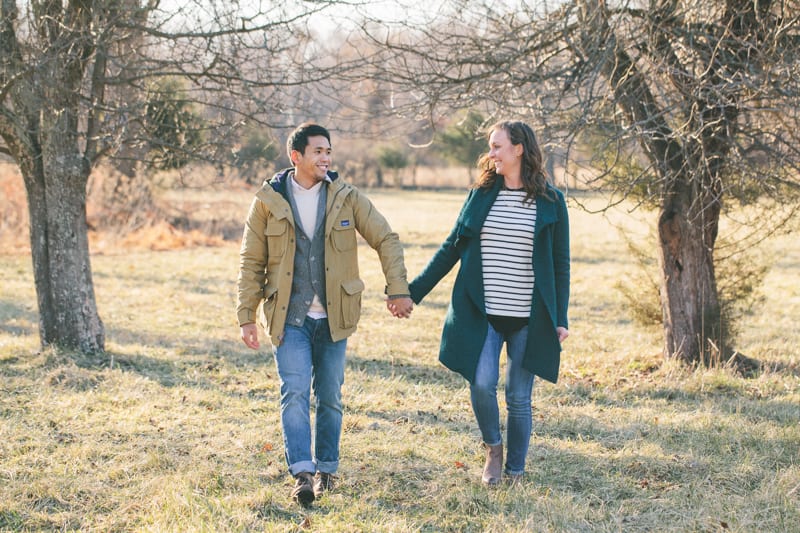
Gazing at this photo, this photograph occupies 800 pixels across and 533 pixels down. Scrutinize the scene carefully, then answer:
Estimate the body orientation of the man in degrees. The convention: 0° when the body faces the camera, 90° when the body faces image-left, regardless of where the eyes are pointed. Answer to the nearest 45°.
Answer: approximately 0°

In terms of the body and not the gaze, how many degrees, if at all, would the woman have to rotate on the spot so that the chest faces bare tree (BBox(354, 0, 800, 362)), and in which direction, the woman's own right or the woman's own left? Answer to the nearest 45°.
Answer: approximately 135° to the woman's own left

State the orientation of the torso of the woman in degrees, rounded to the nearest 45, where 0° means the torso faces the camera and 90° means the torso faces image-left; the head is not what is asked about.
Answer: approximately 0°

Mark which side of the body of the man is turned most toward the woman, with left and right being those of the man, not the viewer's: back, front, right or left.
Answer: left

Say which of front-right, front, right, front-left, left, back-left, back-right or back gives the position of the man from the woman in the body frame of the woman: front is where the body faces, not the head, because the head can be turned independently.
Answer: right

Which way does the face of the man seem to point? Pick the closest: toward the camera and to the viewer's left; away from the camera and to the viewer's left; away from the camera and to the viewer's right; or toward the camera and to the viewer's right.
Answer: toward the camera and to the viewer's right

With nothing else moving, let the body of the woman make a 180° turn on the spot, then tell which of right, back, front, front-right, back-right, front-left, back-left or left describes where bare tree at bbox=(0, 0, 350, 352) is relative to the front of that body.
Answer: front-left

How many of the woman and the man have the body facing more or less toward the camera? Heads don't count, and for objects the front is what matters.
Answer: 2
